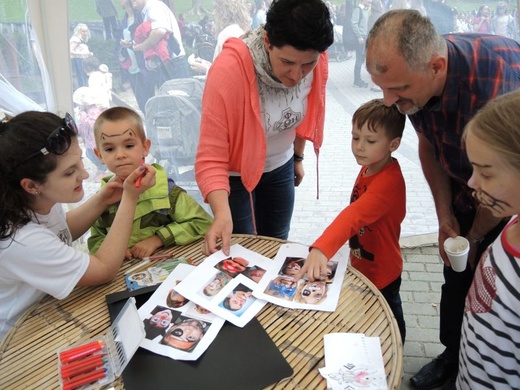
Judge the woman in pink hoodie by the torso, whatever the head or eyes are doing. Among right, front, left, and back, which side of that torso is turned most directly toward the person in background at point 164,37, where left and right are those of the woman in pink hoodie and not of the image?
back

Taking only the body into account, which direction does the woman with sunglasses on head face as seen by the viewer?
to the viewer's right

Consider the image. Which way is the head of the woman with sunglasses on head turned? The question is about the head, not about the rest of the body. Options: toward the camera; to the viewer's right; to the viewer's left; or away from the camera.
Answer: to the viewer's right

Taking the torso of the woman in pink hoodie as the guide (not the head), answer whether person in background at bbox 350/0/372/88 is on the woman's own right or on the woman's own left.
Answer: on the woman's own left
